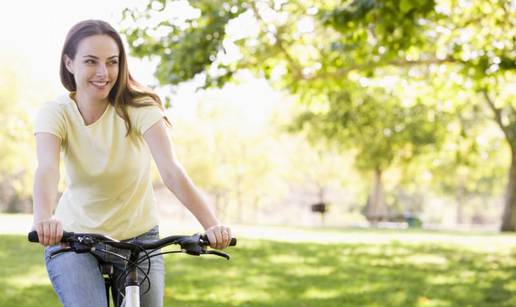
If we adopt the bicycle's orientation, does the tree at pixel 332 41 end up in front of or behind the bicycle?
behind

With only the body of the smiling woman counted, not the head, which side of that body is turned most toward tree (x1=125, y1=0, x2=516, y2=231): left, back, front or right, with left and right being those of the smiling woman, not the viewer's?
back

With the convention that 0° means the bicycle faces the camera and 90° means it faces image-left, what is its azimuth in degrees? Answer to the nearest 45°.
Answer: approximately 0°
